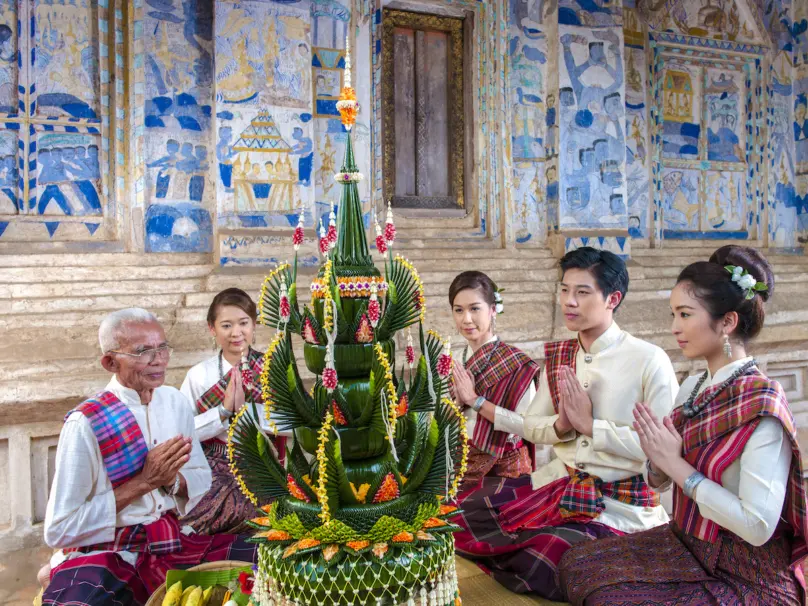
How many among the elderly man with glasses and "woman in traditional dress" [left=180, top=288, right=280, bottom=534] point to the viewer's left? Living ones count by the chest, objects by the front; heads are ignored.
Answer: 0

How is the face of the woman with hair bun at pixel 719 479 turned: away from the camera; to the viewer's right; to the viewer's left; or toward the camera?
to the viewer's left

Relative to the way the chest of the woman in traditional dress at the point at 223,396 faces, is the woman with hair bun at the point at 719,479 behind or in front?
in front

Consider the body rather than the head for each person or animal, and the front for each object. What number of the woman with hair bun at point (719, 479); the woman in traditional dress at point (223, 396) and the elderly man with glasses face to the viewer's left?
1

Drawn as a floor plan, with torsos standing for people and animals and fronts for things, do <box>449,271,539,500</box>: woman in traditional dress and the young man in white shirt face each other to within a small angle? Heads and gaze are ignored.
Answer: no

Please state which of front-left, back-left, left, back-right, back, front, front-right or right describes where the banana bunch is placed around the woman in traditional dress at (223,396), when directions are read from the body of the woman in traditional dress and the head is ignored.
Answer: front-right

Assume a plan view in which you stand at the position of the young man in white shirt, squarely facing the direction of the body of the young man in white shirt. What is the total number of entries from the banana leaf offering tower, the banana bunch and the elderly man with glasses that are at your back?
0

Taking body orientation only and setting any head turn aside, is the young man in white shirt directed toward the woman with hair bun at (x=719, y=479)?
no

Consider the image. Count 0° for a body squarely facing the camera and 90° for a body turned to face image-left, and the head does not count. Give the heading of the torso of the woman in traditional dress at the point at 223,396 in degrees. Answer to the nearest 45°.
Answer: approximately 315°

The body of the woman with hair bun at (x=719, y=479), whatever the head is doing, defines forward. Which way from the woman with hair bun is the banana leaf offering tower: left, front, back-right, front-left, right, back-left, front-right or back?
front-left

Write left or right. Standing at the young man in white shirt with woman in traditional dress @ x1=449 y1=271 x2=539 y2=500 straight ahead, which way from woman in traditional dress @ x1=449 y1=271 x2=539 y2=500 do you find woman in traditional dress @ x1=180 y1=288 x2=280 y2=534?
left

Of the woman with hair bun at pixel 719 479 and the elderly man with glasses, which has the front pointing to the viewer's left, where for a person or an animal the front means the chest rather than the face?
the woman with hair bun

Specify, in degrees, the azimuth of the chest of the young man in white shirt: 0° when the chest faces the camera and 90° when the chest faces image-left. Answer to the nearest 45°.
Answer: approximately 45°

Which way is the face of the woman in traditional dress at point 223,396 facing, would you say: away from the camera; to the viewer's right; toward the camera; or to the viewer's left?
toward the camera

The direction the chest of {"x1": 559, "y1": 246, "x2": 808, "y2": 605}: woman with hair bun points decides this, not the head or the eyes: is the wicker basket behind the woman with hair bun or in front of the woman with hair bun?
in front

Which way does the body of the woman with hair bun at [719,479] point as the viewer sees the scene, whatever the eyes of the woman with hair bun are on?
to the viewer's left

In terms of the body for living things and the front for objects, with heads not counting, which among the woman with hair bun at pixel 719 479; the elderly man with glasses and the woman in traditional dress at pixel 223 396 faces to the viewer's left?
the woman with hair bun
